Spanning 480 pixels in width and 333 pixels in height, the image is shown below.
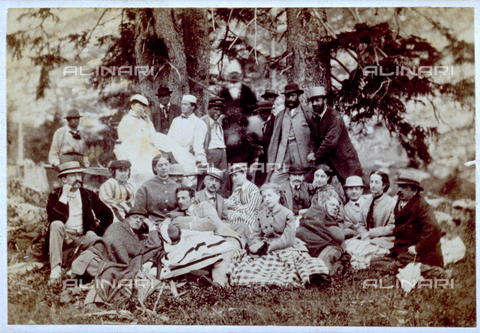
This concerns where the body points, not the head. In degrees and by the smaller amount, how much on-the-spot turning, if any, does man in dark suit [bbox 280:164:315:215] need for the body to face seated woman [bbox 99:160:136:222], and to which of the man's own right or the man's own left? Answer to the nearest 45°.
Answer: approximately 90° to the man's own right

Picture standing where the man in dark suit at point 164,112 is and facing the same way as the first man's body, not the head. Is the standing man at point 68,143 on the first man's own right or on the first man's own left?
on the first man's own right

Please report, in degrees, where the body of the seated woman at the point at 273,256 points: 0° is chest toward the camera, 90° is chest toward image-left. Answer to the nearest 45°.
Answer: approximately 45°

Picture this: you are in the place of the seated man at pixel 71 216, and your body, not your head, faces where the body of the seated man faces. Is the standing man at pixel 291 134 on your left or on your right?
on your left

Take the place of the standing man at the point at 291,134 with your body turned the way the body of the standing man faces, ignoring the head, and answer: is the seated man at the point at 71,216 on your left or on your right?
on your right

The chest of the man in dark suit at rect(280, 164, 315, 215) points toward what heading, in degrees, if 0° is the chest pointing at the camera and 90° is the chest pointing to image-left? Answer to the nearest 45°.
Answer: approximately 0°
